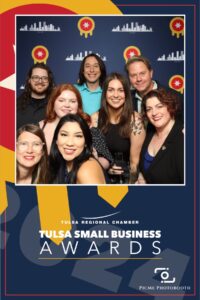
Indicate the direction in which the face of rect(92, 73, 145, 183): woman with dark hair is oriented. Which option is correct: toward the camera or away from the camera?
toward the camera

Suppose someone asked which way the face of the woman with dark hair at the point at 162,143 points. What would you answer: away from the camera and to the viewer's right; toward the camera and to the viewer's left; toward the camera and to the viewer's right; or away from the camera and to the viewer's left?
toward the camera and to the viewer's left
